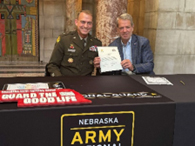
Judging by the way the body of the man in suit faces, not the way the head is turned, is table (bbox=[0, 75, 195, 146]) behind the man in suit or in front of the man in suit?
in front

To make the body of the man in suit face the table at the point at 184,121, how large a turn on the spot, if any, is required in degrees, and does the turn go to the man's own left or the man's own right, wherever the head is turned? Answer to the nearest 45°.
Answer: approximately 45° to the man's own left

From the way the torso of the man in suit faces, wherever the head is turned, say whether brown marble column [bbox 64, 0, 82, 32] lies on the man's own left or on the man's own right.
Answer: on the man's own right

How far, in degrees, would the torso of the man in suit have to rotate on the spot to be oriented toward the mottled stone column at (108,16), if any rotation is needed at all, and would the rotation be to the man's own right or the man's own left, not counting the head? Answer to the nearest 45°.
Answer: approximately 135° to the man's own right

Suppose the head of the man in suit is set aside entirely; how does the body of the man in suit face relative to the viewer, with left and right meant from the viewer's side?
facing the viewer and to the left of the viewer

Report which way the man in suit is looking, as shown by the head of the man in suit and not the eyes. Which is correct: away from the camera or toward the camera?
toward the camera

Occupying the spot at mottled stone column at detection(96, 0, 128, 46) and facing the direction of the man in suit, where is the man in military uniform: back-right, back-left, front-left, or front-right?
front-right

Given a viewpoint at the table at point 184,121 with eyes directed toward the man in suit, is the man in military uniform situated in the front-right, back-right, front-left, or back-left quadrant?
front-left
